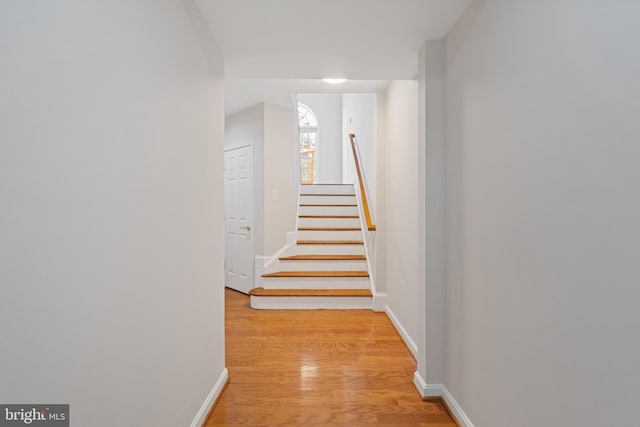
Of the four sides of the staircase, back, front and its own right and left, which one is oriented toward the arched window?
back

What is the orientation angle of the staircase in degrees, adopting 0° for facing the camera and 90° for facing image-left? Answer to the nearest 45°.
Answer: approximately 0°

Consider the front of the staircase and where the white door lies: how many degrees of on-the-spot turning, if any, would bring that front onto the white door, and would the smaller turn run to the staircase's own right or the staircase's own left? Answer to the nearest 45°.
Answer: approximately 135° to the staircase's own right
